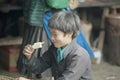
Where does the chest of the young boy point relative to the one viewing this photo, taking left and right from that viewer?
facing the viewer and to the left of the viewer

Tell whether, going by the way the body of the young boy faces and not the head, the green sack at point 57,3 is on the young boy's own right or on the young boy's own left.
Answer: on the young boy's own right

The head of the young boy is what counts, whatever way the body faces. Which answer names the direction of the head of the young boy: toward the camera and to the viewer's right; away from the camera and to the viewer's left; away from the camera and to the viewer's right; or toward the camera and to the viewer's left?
toward the camera and to the viewer's left
